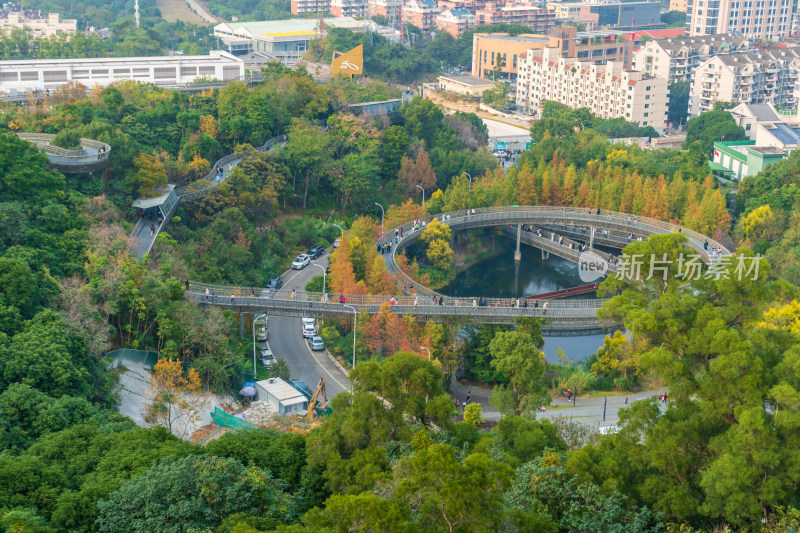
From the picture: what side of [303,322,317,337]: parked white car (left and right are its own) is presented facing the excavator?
back

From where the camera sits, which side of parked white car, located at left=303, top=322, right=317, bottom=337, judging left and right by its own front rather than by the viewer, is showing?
back

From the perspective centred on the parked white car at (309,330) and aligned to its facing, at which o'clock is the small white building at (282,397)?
The small white building is roughly at 6 o'clock from the parked white car.

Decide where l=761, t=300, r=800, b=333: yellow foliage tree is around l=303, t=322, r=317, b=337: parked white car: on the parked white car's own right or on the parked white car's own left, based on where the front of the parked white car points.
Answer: on the parked white car's own right
